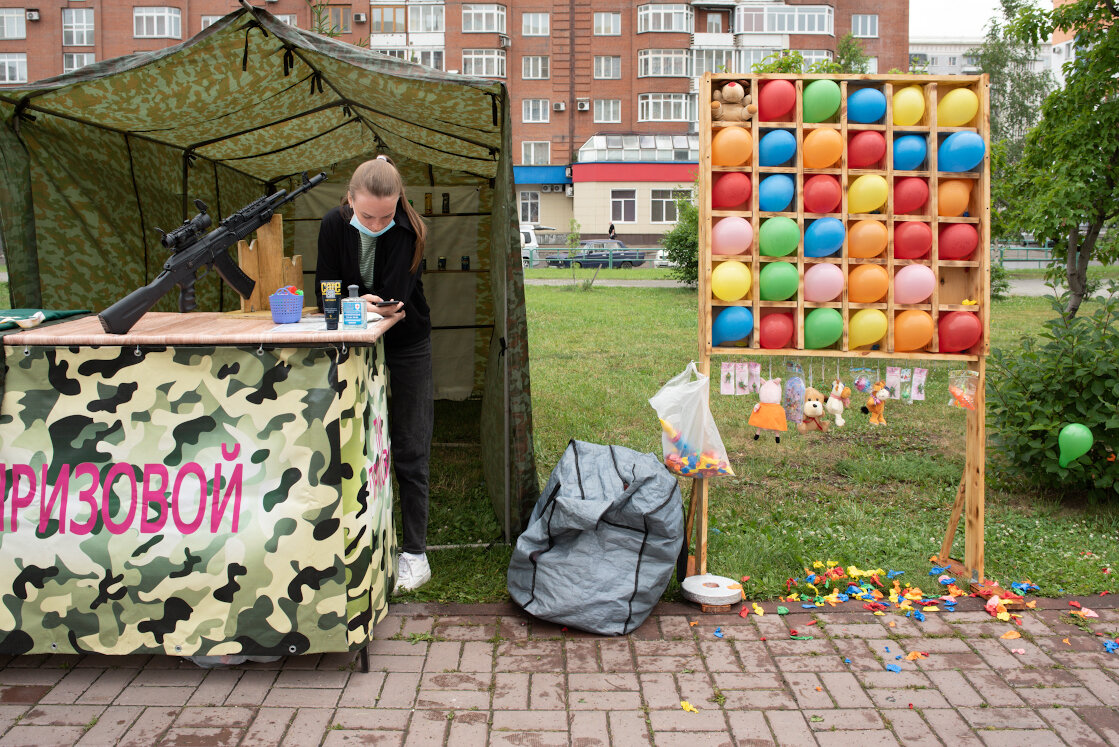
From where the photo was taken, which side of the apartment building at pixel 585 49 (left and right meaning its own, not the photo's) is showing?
front

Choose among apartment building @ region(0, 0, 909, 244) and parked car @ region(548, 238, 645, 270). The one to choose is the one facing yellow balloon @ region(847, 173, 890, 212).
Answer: the apartment building

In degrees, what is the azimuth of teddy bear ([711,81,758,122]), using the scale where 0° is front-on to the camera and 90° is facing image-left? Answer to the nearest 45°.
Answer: approximately 0°

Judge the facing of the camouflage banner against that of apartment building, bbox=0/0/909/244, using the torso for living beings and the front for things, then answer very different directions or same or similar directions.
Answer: same or similar directions

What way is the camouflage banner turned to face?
toward the camera

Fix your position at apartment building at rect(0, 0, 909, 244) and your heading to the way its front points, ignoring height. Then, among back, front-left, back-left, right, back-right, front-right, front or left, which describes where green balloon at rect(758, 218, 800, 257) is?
front

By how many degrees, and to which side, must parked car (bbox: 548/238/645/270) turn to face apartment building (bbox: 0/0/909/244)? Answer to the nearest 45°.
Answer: approximately 90° to its right

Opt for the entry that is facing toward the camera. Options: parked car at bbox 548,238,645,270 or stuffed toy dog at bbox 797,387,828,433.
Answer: the stuffed toy dog

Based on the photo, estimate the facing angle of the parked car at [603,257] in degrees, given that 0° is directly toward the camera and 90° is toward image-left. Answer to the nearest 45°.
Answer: approximately 90°

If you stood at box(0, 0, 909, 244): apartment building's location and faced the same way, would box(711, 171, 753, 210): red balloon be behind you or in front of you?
in front

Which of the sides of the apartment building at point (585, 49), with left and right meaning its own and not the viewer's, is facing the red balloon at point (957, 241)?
front
